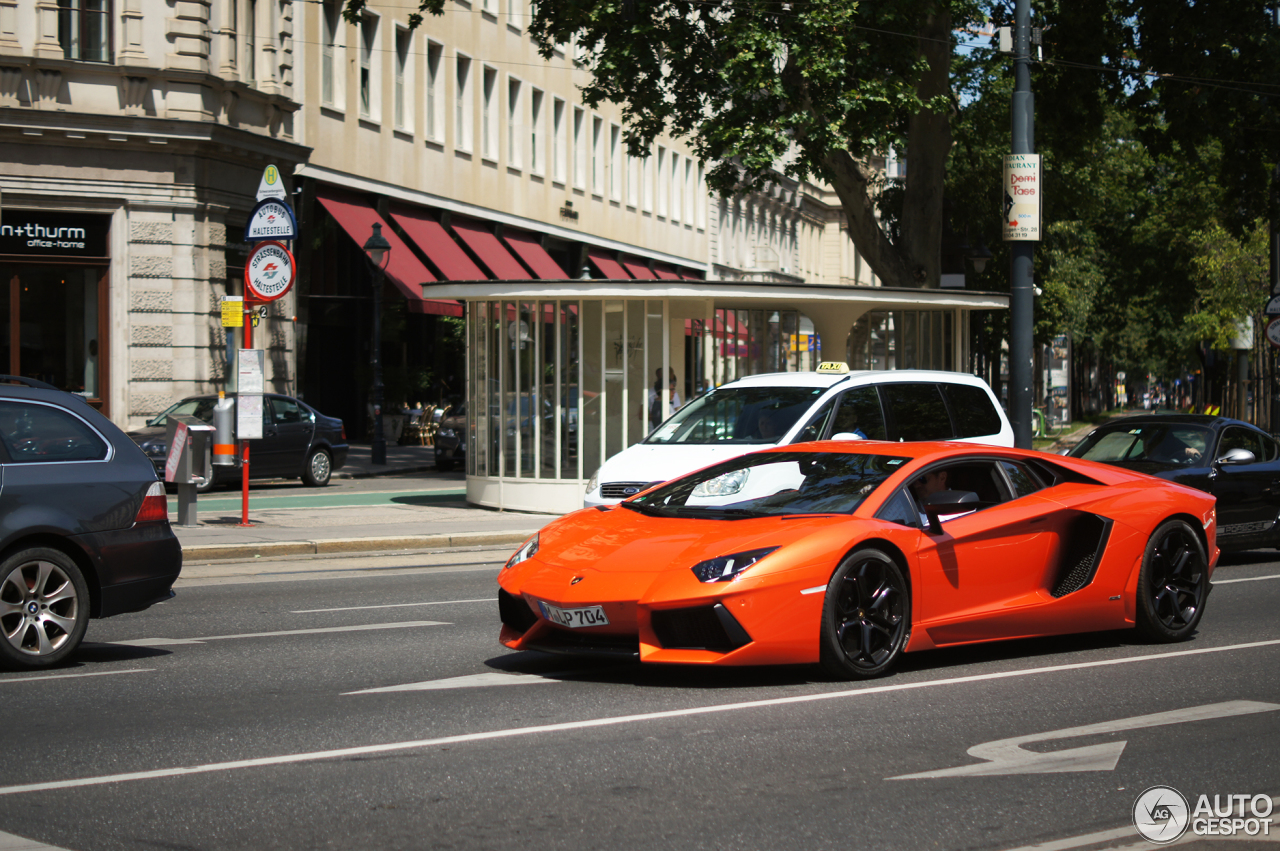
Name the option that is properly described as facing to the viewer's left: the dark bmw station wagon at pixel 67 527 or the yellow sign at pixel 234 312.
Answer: the dark bmw station wagon

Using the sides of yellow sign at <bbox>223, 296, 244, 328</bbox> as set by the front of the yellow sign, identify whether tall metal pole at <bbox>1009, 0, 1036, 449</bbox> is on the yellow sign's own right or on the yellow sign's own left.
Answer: on the yellow sign's own left

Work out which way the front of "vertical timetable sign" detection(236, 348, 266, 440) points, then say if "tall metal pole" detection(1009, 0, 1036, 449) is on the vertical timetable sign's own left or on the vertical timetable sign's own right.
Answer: on the vertical timetable sign's own left

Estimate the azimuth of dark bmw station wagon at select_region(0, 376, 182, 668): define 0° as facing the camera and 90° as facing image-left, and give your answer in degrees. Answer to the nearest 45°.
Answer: approximately 90°

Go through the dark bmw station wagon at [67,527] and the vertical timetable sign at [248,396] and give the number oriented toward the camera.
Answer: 1

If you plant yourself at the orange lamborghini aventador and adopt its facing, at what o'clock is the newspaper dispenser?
The newspaper dispenser is roughly at 3 o'clock from the orange lamborghini aventador.

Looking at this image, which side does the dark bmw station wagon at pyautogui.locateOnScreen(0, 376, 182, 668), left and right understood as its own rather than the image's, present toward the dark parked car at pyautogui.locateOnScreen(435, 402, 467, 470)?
right

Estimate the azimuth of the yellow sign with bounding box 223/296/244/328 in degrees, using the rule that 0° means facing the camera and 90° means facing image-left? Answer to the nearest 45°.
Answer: approximately 0°

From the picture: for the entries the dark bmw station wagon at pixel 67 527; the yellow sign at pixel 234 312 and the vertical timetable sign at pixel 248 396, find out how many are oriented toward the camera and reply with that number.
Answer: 2

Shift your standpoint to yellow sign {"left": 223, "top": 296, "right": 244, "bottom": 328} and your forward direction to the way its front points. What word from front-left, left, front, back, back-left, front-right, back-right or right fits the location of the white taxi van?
front-left

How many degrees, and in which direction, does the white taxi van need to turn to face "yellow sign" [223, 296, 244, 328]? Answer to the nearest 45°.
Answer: approximately 45° to its right

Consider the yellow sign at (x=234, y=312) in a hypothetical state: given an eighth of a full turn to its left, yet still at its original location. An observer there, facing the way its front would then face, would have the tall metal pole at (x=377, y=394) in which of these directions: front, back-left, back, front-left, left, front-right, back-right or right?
back-left
